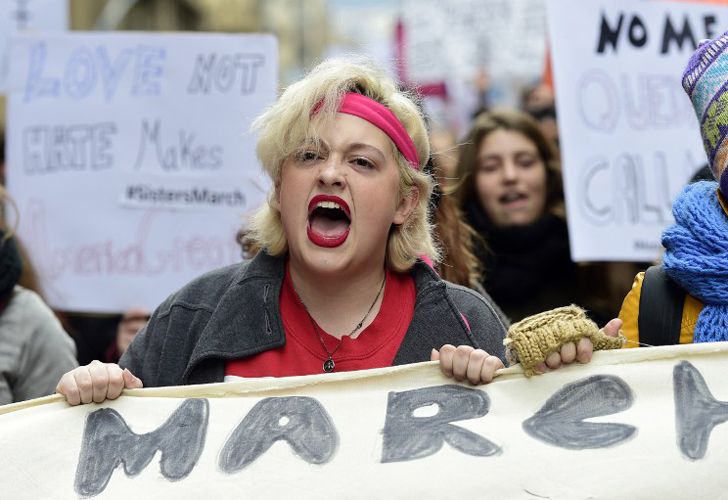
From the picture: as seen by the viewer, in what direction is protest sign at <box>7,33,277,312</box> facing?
toward the camera

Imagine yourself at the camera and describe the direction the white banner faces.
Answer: facing the viewer

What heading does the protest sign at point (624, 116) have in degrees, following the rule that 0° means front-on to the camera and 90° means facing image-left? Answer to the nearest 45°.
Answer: approximately 0°

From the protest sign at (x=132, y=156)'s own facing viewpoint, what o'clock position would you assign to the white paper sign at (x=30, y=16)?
The white paper sign is roughly at 5 o'clock from the protest sign.

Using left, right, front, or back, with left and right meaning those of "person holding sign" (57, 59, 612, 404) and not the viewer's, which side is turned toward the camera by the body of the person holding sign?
front

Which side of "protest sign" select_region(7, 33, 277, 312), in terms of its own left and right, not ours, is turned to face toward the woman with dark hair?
left

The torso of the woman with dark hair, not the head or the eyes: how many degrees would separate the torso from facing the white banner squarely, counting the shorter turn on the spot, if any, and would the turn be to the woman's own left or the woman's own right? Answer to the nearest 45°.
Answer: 0° — they already face it

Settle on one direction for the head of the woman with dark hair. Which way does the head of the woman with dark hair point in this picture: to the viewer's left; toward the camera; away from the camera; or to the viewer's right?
toward the camera

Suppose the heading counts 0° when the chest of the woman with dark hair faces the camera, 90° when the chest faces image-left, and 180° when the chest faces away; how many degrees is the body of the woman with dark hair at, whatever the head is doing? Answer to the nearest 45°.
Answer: approximately 0°

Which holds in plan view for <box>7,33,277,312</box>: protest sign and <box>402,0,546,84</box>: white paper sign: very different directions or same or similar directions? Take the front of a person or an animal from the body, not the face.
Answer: same or similar directions

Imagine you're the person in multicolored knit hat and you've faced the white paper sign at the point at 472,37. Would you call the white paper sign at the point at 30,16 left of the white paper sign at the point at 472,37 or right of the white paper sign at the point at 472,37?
left

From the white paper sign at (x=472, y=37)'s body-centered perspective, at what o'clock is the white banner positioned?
The white banner is roughly at 12 o'clock from the white paper sign.

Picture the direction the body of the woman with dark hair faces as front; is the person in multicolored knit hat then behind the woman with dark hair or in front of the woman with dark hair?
in front

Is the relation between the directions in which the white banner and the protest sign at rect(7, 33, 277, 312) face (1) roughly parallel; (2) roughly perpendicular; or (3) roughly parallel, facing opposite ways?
roughly parallel

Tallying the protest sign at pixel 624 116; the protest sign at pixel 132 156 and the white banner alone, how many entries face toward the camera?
3
